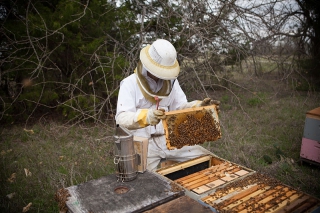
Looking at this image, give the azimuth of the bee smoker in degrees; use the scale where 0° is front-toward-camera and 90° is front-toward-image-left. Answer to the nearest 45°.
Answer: approximately 45°

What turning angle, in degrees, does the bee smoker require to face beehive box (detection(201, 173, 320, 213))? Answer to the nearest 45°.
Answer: approximately 135° to its left

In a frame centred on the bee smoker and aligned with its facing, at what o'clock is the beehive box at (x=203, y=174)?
The beehive box is roughly at 7 o'clock from the bee smoker.
